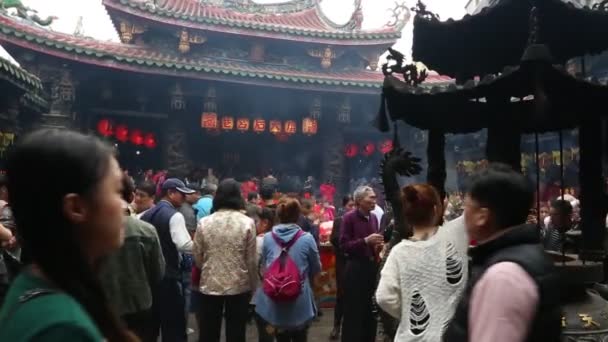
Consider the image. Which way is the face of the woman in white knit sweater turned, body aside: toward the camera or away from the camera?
away from the camera

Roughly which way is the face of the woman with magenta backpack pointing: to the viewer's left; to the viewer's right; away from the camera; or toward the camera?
away from the camera

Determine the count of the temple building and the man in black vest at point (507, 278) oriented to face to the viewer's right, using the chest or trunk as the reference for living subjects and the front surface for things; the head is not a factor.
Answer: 0

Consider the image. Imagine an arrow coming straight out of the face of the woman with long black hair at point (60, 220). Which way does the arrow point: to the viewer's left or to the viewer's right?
to the viewer's right

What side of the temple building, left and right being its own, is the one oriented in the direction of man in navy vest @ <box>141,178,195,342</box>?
front

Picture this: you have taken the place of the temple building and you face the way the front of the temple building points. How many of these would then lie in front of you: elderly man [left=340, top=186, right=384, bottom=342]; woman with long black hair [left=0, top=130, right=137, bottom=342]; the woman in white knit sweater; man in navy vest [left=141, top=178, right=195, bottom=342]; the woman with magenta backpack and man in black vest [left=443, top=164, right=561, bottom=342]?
6

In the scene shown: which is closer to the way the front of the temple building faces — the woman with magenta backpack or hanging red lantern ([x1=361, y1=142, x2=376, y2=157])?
the woman with magenta backpack

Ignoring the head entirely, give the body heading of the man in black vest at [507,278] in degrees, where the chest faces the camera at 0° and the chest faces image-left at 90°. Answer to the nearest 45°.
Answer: approximately 90°

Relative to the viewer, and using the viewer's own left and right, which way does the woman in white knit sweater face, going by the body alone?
facing away from the viewer

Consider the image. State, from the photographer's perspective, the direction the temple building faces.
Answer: facing the viewer

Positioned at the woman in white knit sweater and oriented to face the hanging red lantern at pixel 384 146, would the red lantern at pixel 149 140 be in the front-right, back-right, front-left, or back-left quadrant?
front-left
